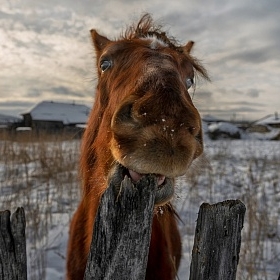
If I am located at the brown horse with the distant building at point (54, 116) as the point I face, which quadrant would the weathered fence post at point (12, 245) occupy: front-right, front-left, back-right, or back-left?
back-left

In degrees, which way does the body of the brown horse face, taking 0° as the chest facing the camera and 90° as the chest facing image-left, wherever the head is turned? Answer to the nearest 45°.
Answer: approximately 0°

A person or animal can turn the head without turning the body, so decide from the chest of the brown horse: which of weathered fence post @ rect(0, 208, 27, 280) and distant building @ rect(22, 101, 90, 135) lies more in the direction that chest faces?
the weathered fence post

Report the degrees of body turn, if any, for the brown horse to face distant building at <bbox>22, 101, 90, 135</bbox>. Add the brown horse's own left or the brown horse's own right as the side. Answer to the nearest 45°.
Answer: approximately 180°

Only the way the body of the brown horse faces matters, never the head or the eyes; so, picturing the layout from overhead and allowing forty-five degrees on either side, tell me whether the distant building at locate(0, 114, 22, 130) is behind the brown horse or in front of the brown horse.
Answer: behind
